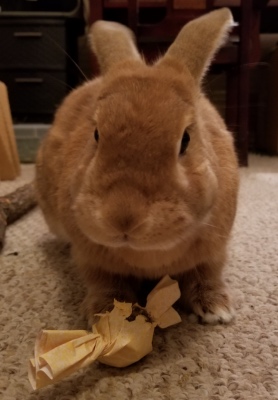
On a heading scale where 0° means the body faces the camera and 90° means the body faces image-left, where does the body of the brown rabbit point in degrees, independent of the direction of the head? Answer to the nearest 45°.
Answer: approximately 0°

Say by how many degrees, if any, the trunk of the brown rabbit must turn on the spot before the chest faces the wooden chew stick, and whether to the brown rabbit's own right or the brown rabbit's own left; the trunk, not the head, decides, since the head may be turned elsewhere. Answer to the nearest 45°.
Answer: approximately 135° to the brown rabbit's own right
